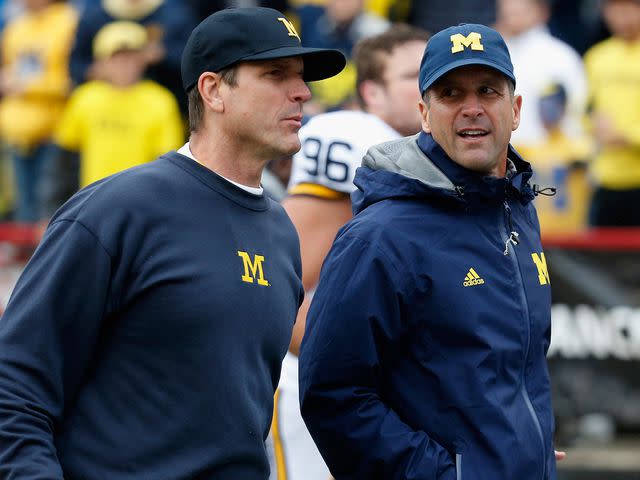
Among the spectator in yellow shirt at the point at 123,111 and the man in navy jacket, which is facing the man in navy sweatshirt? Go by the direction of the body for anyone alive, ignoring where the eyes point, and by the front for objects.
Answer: the spectator in yellow shirt

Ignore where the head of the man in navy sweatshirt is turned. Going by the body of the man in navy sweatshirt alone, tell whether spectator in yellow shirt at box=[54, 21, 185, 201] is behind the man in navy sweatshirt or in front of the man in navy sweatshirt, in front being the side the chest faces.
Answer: behind

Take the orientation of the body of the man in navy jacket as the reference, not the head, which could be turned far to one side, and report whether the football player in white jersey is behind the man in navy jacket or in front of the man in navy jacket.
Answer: behind

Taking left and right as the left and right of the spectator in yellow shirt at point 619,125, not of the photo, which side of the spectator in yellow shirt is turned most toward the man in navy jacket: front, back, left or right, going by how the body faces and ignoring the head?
front

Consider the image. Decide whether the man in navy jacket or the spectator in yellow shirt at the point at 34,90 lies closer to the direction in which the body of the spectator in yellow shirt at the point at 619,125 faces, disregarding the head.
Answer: the man in navy jacket

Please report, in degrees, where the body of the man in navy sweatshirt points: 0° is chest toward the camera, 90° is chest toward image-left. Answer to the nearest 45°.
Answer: approximately 315°

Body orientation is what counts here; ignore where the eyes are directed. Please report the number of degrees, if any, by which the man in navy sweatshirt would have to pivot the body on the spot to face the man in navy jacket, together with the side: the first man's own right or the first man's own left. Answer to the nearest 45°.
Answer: approximately 45° to the first man's own left

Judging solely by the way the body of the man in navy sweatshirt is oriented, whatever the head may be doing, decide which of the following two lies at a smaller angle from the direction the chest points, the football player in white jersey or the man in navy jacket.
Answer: the man in navy jacket

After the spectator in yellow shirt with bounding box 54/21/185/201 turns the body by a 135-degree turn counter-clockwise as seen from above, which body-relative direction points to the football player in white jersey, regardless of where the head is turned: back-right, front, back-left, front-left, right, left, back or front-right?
back-right

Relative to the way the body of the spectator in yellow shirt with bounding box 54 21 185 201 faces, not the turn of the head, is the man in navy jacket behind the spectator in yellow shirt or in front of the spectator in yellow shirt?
in front

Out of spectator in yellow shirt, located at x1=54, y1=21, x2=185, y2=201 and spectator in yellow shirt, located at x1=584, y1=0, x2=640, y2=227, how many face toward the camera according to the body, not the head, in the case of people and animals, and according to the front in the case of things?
2
